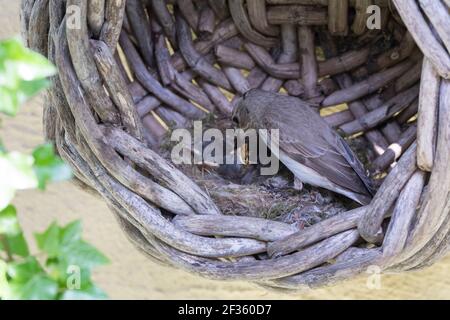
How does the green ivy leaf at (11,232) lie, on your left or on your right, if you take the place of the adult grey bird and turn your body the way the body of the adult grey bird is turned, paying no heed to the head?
on your left

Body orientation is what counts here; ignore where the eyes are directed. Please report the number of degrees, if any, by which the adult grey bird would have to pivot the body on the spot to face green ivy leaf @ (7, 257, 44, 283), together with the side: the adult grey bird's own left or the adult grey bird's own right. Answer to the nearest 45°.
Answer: approximately 90° to the adult grey bird's own left

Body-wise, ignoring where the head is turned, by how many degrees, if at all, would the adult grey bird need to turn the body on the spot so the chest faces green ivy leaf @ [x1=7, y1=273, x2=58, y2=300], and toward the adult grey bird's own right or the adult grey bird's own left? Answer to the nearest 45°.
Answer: approximately 90° to the adult grey bird's own left

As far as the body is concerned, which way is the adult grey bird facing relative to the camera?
to the viewer's left

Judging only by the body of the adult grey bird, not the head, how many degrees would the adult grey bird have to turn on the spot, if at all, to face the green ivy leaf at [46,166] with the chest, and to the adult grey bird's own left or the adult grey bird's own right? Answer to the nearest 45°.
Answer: approximately 90° to the adult grey bird's own left
